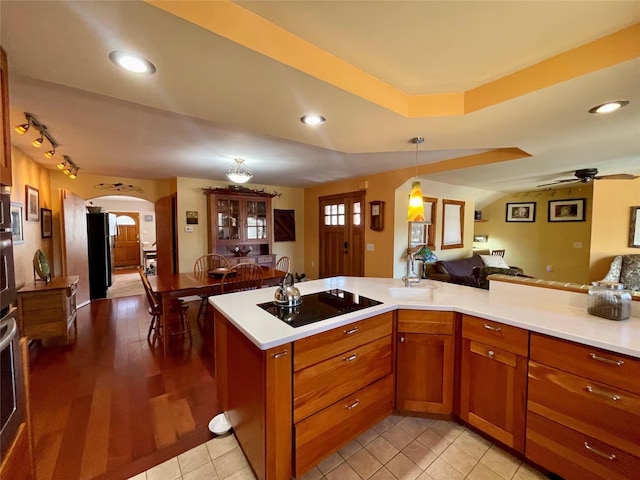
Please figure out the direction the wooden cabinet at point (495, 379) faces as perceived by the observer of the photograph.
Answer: facing the viewer and to the left of the viewer

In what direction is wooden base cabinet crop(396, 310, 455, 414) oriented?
toward the camera

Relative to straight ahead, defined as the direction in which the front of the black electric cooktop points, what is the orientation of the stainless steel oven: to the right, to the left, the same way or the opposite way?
to the left

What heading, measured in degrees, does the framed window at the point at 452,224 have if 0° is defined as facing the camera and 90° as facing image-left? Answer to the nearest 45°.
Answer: approximately 315°

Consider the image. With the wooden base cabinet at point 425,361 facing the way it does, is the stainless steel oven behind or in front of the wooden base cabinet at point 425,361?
in front

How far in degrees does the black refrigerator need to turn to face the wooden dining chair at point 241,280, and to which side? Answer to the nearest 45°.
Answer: approximately 45° to its right

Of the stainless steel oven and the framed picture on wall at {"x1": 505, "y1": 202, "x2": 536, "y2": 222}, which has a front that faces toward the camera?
the framed picture on wall

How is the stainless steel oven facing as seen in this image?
to the viewer's right

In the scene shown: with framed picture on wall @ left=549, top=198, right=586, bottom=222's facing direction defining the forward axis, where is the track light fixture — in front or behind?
in front

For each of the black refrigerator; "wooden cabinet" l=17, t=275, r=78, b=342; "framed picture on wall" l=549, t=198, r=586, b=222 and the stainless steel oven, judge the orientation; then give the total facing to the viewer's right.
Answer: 3

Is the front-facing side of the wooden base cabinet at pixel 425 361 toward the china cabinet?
no

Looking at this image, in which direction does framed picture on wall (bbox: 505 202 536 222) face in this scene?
toward the camera

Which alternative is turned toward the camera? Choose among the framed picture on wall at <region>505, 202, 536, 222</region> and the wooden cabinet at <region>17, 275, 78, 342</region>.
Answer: the framed picture on wall

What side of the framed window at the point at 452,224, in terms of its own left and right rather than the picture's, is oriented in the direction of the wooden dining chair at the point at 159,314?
right

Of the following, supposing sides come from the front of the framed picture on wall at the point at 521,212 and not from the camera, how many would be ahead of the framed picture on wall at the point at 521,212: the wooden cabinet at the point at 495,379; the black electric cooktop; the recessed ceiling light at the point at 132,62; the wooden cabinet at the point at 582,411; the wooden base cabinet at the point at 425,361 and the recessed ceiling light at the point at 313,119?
6

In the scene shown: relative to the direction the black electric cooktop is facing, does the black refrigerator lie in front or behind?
behind

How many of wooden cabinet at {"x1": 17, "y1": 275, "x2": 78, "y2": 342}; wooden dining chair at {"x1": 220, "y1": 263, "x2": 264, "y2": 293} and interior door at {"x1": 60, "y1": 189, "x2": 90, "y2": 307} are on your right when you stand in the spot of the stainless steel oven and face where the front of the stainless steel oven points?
0

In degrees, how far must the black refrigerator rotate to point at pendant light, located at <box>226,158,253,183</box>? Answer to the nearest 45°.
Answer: approximately 45° to its right

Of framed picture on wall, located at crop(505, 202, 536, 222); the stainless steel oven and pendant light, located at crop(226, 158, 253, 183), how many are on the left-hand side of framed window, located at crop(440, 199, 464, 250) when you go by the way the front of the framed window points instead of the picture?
1
